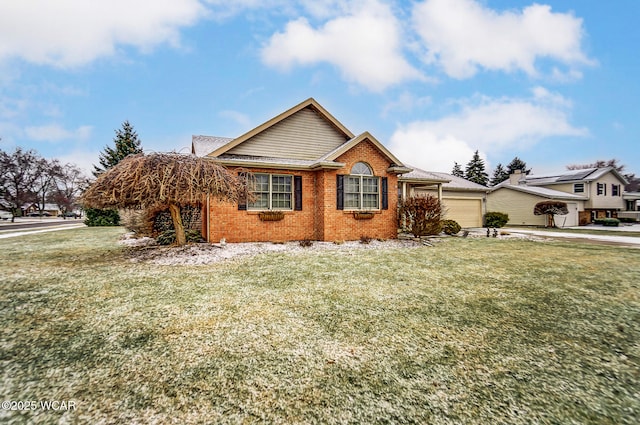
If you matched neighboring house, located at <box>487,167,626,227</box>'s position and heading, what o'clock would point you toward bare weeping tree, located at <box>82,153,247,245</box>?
The bare weeping tree is roughly at 2 o'clock from the neighboring house.

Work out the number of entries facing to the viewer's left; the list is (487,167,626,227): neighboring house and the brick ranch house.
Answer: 0

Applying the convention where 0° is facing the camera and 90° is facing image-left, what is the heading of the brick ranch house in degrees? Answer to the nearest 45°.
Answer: approximately 0°

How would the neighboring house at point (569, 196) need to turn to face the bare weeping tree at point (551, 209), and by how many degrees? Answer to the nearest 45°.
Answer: approximately 45° to its right

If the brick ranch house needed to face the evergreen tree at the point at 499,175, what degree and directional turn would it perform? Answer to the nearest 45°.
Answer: approximately 135° to its left

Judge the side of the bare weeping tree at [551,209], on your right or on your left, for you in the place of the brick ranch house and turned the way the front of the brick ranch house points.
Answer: on your left

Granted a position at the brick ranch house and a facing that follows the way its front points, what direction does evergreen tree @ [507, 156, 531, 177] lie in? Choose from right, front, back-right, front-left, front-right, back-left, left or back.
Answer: back-left

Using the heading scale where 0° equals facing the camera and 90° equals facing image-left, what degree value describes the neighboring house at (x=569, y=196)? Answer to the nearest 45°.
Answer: approximately 315°
